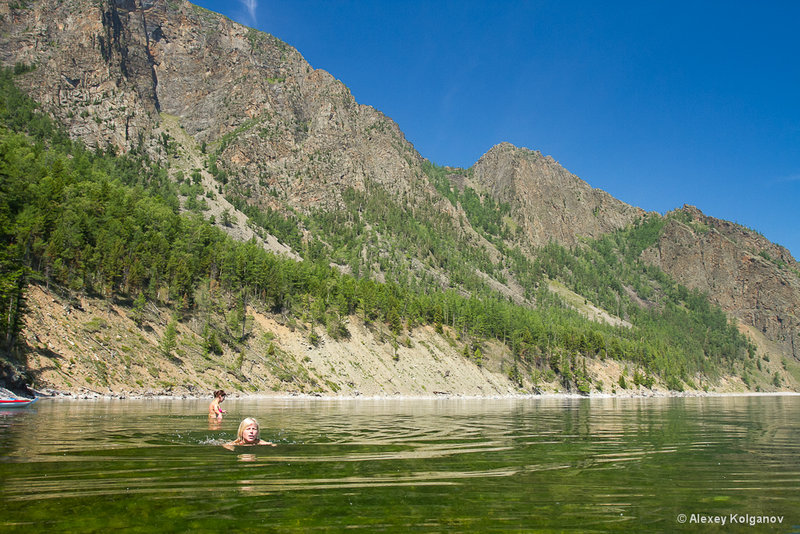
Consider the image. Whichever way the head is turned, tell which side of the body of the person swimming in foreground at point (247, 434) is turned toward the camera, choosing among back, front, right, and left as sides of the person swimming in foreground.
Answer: front

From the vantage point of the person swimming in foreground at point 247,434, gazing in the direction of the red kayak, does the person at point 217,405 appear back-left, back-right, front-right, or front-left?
front-right

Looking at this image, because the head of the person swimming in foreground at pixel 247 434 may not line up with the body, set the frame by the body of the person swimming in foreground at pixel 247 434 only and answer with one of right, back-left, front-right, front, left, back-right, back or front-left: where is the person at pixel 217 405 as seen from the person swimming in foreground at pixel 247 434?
back

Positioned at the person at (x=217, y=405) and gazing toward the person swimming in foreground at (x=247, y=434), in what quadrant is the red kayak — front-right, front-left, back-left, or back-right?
back-right
